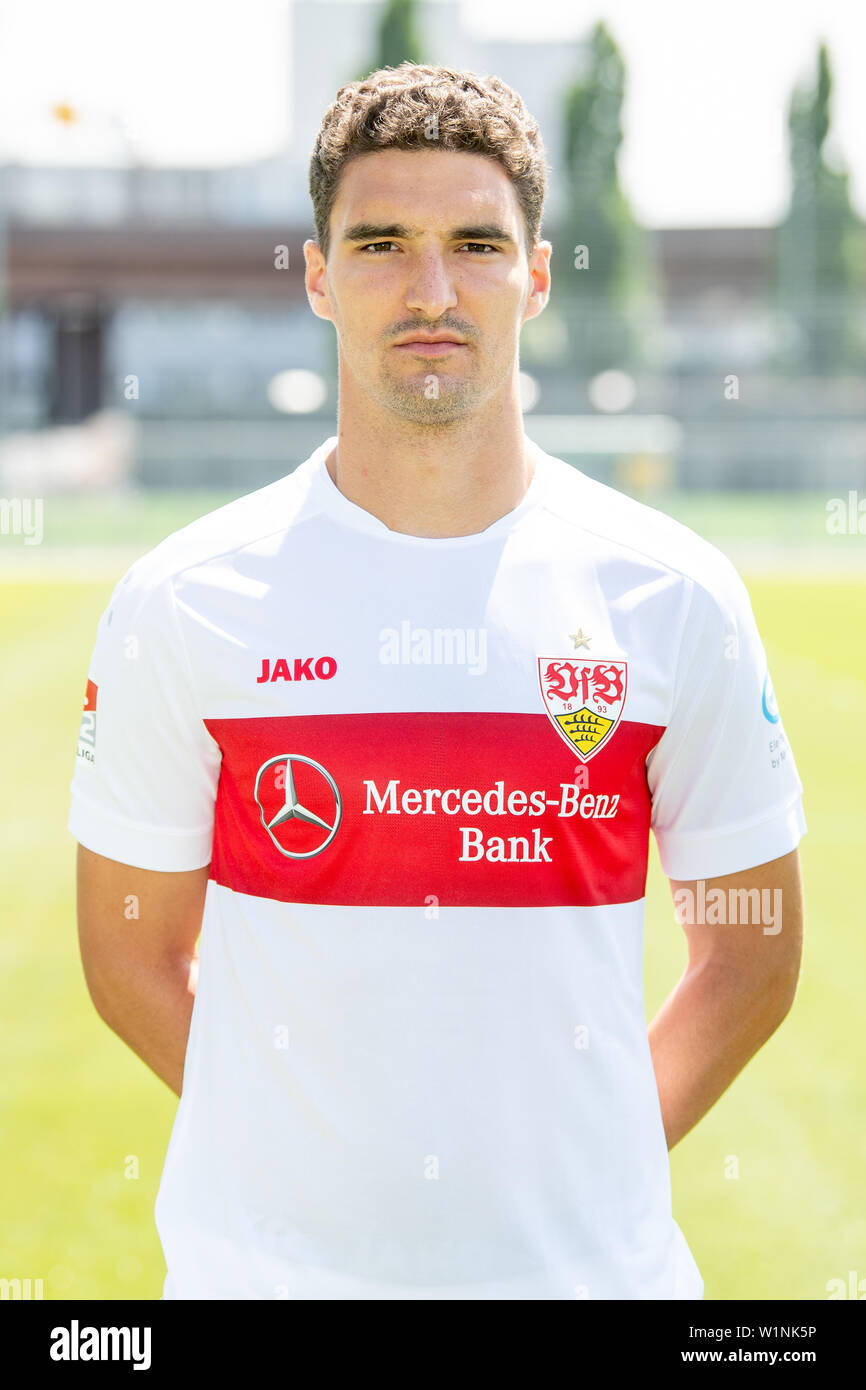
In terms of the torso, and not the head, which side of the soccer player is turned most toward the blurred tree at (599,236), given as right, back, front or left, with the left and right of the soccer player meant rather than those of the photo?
back

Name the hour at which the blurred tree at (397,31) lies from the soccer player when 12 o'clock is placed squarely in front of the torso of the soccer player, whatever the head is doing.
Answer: The blurred tree is roughly at 6 o'clock from the soccer player.

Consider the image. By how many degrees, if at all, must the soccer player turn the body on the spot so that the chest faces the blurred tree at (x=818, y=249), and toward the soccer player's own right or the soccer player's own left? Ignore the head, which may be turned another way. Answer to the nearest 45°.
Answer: approximately 180°

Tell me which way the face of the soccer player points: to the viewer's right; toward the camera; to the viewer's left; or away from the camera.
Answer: toward the camera

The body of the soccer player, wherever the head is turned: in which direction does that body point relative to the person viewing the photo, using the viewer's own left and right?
facing the viewer

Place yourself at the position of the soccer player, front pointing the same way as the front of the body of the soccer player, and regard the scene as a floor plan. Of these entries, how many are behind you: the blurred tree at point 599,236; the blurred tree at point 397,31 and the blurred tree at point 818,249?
3
